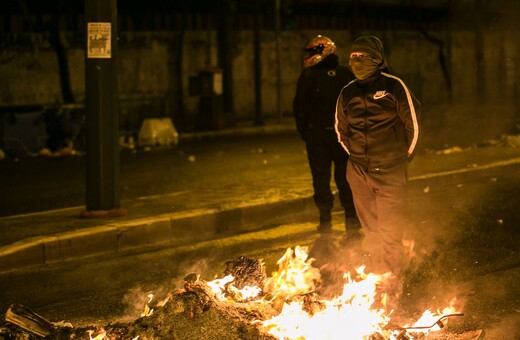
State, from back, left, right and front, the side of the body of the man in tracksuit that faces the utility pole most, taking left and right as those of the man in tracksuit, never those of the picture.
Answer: right

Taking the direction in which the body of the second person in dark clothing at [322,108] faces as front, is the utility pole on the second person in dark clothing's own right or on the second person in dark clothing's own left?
on the second person in dark clothing's own right

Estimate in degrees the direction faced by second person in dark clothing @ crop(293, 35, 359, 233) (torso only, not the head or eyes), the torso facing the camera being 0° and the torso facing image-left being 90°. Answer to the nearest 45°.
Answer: approximately 45°

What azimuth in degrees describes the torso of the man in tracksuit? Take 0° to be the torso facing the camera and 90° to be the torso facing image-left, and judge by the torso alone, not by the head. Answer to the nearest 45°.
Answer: approximately 45°

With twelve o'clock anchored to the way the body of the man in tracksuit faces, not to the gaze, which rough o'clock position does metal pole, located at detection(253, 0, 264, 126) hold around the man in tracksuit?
The metal pole is roughly at 4 o'clock from the man in tracksuit.

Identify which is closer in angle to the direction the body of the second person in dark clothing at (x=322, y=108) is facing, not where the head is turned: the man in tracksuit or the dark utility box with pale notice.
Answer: the man in tracksuit

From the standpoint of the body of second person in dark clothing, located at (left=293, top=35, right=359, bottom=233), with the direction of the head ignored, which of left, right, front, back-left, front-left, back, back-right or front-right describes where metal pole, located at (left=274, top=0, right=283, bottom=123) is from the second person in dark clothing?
back-right

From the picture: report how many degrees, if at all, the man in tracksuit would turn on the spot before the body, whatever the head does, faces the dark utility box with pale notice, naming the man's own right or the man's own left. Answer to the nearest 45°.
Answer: approximately 135° to the man's own right

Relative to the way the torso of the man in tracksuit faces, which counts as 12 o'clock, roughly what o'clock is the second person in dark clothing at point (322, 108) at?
The second person in dark clothing is roughly at 4 o'clock from the man in tracksuit.

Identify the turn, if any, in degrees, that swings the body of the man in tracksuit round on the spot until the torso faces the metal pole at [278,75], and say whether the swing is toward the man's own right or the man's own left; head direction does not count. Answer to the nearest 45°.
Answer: approximately 135° to the man's own right
